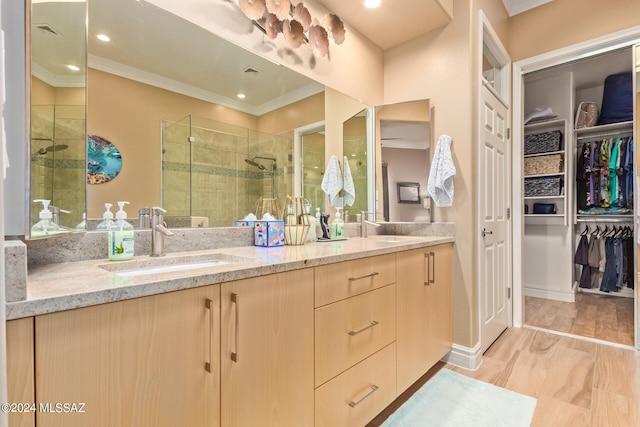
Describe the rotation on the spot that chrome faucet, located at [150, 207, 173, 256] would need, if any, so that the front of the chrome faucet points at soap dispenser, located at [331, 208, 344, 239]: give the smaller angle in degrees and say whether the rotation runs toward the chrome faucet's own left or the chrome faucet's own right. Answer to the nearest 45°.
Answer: approximately 45° to the chrome faucet's own left

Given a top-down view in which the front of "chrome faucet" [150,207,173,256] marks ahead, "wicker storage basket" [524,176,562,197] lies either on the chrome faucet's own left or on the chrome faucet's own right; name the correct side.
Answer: on the chrome faucet's own left

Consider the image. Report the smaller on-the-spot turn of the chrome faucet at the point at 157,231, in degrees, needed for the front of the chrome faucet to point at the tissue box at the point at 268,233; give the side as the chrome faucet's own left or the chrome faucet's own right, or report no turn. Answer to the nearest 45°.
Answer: approximately 45° to the chrome faucet's own left

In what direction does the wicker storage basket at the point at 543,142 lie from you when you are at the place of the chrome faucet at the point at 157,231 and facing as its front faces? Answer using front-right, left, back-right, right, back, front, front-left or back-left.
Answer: front-left

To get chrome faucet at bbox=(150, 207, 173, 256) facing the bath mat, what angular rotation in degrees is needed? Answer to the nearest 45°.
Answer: approximately 45° to its left

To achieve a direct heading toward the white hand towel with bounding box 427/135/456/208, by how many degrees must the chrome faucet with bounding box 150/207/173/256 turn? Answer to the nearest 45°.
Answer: approximately 45° to its left

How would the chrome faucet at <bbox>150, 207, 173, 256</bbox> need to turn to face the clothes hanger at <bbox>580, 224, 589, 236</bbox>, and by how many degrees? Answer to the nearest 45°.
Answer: approximately 45° to its left

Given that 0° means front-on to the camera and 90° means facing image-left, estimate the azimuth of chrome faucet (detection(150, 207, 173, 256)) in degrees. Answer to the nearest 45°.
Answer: approximately 315°
